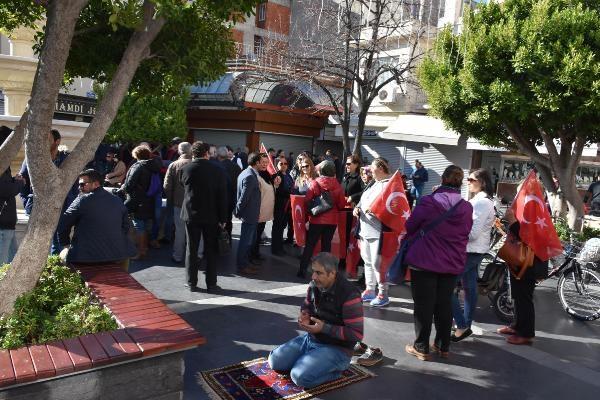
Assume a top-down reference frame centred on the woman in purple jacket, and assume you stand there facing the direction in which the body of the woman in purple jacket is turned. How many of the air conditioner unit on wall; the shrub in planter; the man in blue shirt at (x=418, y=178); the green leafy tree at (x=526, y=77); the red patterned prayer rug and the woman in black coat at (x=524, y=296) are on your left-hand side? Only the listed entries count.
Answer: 2

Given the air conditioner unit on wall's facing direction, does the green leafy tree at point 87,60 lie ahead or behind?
ahead

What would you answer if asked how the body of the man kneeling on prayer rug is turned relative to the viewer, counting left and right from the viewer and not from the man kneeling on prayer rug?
facing the viewer and to the left of the viewer

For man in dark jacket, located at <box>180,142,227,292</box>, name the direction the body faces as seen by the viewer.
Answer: away from the camera

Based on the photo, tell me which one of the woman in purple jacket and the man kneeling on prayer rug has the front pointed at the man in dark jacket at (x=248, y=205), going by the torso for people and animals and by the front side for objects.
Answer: the woman in purple jacket

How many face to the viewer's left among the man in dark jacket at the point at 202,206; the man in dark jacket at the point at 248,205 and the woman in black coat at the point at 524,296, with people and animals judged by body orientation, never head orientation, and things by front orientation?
1

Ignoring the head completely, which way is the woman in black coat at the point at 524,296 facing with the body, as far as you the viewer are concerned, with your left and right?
facing to the left of the viewer

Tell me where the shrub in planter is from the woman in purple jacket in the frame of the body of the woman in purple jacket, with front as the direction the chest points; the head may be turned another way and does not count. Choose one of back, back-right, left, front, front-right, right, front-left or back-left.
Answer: left

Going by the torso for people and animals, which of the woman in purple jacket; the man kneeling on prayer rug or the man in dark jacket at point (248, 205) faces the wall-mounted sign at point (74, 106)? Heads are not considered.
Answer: the woman in purple jacket

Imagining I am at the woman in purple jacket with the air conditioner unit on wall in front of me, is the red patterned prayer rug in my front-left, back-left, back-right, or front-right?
back-left

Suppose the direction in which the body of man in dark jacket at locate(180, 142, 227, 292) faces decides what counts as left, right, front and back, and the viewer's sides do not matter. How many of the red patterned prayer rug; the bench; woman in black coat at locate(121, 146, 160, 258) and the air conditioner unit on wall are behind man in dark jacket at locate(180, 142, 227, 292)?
2

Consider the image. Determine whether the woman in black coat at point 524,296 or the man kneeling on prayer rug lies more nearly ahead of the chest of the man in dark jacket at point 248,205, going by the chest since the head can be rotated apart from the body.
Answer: the woman in black coat

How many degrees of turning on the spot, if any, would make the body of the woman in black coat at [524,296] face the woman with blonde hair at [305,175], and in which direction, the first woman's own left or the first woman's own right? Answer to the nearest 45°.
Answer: approximately 45° to the first woman's own right

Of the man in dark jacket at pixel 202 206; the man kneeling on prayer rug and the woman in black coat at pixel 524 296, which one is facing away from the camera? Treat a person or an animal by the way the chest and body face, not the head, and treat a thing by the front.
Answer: the man in dark jacket

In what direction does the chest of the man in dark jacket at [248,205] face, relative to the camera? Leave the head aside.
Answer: to the viewer's right
